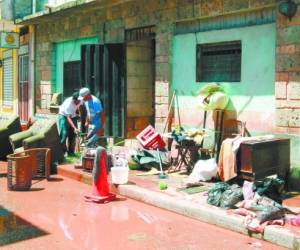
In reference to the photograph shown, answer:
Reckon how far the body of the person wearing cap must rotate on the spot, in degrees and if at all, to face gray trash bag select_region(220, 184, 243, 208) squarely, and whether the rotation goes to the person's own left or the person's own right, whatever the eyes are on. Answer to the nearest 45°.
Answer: approximately 135° to the person's own left

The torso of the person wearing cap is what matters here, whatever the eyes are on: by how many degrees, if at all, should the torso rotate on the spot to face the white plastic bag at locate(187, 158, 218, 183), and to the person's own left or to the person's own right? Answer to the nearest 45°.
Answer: approximately 135° to the person's own left

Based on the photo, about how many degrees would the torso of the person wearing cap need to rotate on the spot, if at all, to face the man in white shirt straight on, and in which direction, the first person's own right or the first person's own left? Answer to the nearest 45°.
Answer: approximately 45° to the first person's own right

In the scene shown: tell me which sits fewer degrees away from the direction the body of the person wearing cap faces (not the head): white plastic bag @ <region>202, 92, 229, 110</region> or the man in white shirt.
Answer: the man in white shirt

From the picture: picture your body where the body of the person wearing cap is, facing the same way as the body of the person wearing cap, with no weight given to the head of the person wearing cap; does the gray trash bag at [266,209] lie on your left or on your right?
on your left

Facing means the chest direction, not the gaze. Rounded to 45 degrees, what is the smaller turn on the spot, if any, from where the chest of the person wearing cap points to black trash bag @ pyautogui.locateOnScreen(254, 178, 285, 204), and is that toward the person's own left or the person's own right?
approximately 135° to the person's own left

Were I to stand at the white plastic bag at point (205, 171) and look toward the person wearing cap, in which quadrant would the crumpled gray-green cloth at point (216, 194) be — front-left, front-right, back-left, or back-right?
back-left

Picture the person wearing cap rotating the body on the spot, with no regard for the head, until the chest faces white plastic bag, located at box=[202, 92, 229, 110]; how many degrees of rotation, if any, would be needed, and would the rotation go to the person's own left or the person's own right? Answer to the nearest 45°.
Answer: approximately 135° to the person's own left

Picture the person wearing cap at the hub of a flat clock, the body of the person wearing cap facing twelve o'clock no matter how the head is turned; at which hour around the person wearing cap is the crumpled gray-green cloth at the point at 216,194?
The crumpled gray-green cloth is roughly at 8 o'clock from the person wearing cap.

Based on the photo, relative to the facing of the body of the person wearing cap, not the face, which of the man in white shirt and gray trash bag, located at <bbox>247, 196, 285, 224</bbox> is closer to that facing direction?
the man in white shirt

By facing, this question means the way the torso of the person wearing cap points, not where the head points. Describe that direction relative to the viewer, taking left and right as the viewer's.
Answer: facing to the left of the viewer
